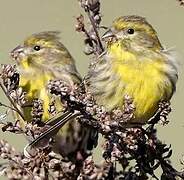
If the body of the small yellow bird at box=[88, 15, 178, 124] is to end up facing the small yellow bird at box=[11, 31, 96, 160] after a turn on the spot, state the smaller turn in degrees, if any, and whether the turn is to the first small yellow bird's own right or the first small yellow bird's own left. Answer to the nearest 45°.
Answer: approximately 90° to the first small yellow bird's own right

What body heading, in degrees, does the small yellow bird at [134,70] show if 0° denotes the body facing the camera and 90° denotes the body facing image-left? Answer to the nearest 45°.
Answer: approximately 45°
